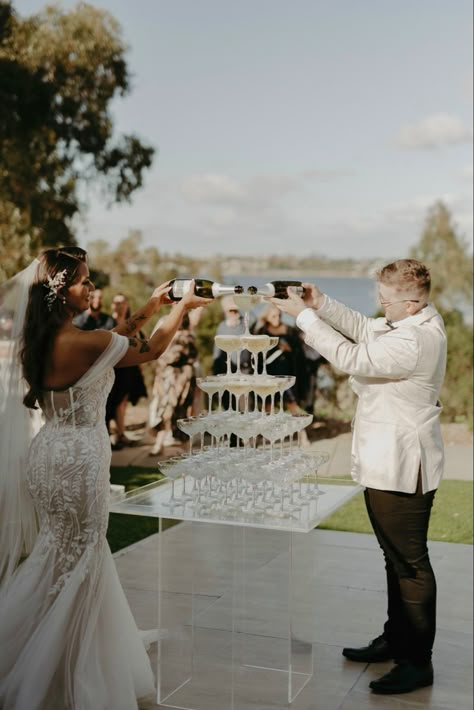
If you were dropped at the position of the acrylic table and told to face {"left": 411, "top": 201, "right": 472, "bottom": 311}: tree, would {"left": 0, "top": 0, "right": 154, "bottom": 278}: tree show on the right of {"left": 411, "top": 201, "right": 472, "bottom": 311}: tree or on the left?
left

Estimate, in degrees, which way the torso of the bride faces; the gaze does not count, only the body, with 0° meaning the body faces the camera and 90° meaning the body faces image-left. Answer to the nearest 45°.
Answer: approximately 225°

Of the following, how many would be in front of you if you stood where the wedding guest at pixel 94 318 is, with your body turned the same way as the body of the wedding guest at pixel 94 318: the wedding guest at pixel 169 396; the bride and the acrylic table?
2

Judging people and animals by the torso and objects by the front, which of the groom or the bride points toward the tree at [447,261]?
the bride

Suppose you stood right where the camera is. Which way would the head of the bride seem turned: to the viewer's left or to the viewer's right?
to the viewer's right

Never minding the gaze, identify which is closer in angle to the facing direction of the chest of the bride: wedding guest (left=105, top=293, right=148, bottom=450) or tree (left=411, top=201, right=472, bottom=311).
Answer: the tree

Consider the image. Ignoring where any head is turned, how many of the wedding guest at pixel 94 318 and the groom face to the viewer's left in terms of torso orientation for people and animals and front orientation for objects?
1

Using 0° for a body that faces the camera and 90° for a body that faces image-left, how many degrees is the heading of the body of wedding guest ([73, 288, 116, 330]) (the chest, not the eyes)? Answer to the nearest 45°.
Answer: approximately 0°

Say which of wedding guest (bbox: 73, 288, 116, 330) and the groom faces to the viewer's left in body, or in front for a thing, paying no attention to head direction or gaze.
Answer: the groom

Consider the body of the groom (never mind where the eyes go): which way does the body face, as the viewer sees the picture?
to the viewer's left
